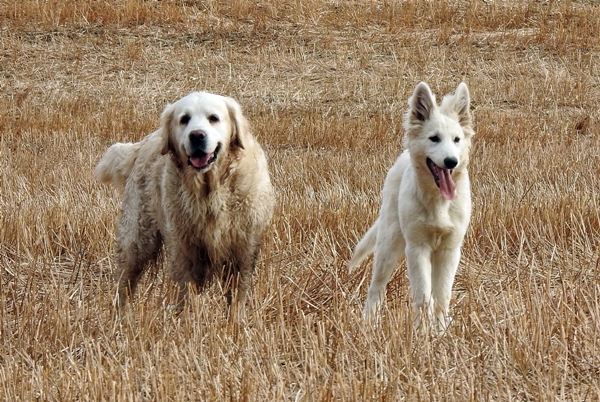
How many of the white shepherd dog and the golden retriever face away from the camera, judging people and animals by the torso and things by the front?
0

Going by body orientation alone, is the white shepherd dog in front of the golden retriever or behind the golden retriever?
in front

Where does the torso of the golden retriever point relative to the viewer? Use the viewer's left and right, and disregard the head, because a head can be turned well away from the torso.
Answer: facing the viewer and to the right of the viewer

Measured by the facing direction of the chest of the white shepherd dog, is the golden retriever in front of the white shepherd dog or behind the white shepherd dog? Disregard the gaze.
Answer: behind

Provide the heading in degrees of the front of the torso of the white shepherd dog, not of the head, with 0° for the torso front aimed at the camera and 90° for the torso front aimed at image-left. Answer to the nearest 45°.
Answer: approximately 315°

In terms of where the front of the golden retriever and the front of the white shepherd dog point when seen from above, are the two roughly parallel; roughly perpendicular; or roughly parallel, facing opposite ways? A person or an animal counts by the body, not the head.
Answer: roughly parallel
